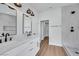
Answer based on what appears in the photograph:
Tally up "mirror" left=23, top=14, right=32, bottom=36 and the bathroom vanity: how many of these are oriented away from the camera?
0

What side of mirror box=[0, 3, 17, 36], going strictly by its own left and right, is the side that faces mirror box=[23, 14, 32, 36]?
left

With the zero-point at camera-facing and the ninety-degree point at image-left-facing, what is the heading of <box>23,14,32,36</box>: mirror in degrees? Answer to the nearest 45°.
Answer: approximately 315°

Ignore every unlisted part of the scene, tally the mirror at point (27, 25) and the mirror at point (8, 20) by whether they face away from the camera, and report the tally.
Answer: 0
